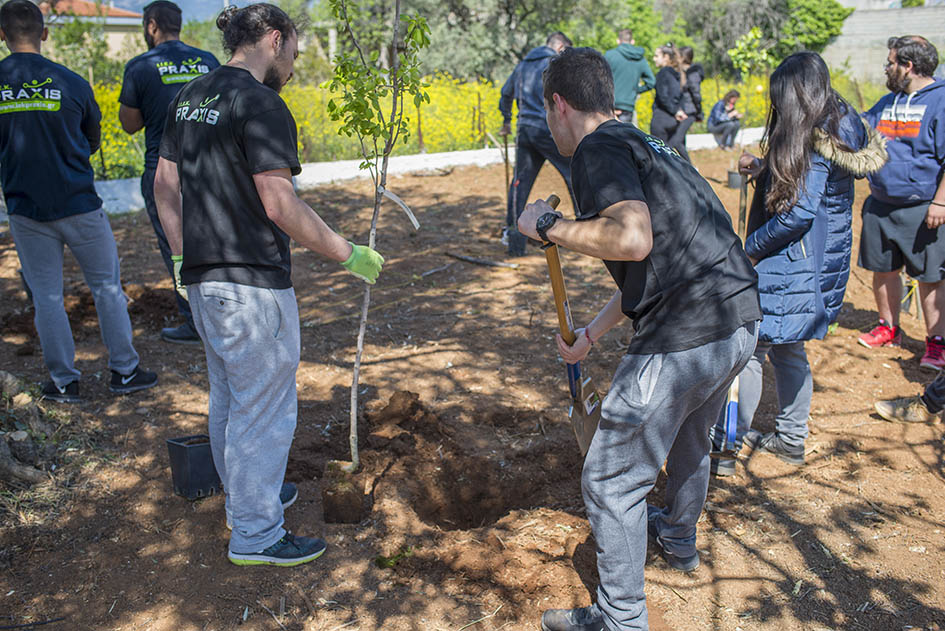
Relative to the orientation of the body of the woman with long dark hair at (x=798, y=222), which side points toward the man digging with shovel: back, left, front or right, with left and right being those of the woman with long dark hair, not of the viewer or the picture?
left

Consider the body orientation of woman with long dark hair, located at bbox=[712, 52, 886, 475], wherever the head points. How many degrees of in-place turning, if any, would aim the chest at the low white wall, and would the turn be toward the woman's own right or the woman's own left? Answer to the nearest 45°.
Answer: approximately 45° to the woman's own right

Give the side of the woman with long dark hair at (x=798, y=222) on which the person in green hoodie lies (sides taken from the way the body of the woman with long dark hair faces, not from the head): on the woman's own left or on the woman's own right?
on the woman's own right

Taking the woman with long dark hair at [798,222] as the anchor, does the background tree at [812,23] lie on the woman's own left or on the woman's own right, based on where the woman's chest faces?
on the woman's own right

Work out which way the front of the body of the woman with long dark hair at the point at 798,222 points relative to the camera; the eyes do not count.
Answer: to the viewer's left

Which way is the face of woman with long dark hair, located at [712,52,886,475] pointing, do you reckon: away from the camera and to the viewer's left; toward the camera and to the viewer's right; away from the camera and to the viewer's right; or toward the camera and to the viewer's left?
away from the camera and to the viewer's left

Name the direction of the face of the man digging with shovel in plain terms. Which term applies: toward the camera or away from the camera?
away from the camera

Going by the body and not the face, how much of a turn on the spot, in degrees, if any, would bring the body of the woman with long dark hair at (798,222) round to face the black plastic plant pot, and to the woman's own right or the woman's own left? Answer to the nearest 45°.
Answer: approximately 45° to the woman's own left

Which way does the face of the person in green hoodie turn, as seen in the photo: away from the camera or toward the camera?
away from the camera
